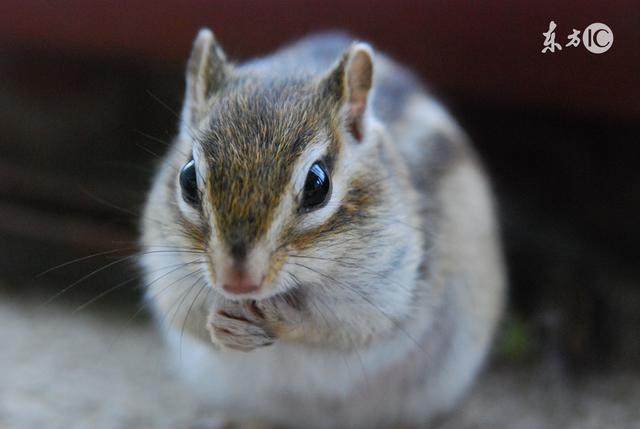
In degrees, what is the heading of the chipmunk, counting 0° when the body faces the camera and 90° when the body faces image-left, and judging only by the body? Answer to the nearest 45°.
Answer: approximately 45°
